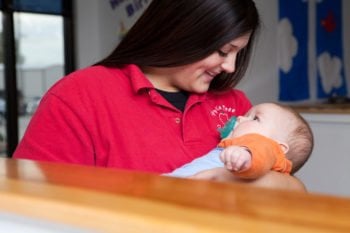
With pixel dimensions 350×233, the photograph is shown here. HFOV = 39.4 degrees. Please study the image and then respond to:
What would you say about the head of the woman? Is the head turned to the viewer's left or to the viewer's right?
to the viewer's right

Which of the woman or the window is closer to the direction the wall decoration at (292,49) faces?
the woman

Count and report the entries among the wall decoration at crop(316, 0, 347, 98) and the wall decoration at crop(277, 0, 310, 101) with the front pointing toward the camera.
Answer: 2

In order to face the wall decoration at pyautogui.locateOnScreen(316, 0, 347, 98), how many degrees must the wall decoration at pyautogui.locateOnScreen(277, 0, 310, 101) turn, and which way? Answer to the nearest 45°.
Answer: approximately 135° to its left

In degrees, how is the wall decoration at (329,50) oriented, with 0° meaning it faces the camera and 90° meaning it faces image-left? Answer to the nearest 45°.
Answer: approximately 0°

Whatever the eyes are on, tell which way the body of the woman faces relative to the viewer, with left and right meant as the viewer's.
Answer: facing the viewer and to the right of the viewer

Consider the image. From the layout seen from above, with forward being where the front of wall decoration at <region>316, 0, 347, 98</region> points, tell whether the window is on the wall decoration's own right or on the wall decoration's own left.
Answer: on the wall decoration's own right

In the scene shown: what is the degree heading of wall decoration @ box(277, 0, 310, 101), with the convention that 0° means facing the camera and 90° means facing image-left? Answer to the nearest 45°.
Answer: approximately 0°

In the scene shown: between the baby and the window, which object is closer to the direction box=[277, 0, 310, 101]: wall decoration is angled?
the baby

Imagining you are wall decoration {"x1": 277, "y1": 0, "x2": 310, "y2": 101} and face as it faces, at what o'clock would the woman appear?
The woman is roughly at 12 o'clock from the wall decoration.
